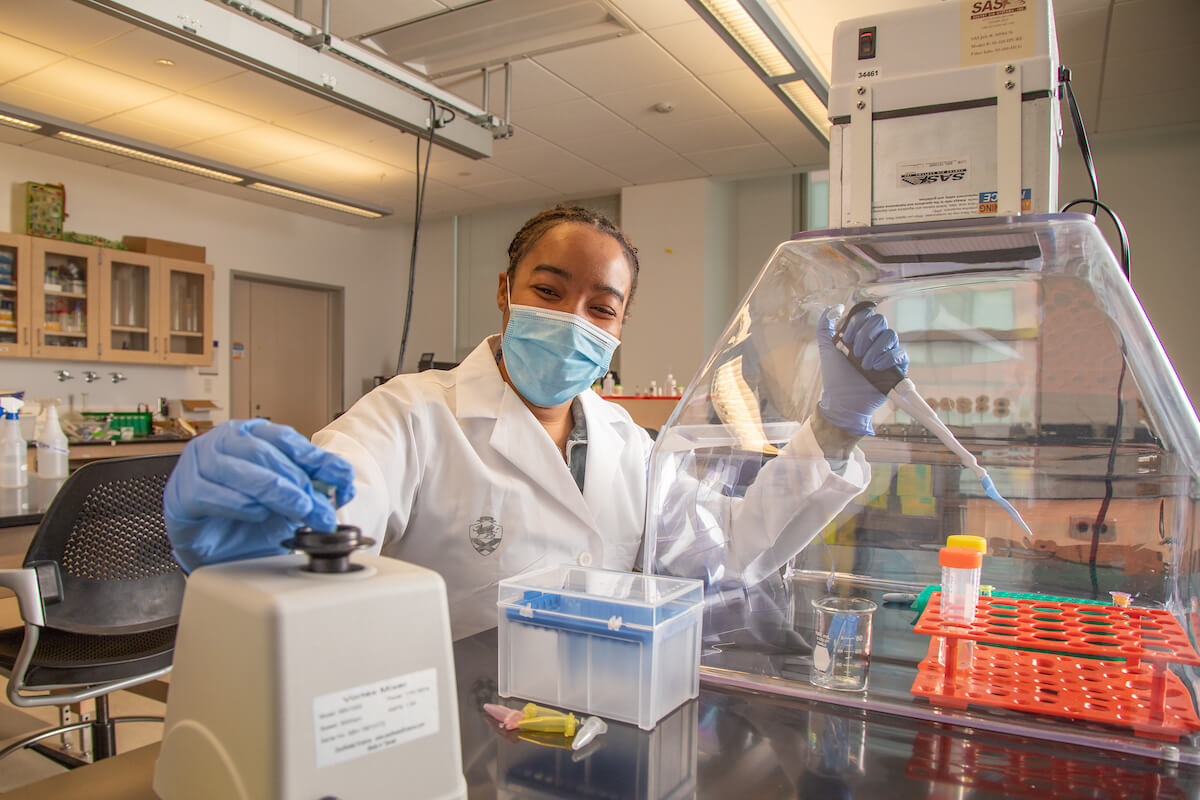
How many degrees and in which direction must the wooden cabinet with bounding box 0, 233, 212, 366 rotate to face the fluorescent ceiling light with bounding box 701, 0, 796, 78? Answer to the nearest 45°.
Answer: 0° — it already faces it

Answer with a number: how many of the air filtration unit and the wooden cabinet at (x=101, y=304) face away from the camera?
0

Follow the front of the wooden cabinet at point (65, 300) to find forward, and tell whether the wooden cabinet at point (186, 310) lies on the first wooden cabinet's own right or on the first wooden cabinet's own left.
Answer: on the first wooden cabinet's own left

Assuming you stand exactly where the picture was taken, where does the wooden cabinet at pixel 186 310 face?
facing the viewer and to the right of the viewer

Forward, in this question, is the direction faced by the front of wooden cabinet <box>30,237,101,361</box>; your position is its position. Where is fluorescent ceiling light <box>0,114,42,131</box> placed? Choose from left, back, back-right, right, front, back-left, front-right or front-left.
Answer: front-right

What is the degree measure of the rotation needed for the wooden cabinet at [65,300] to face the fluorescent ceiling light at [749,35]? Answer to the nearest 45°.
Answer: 0° — it already faces it

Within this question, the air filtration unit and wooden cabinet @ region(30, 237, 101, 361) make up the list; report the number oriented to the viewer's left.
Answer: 0

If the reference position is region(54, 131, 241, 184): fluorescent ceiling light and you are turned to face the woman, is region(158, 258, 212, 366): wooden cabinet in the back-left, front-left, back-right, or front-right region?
back-left

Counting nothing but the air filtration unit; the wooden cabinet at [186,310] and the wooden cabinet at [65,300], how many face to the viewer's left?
0

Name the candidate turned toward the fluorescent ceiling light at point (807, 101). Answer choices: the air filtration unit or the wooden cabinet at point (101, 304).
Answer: the wooden cabinet

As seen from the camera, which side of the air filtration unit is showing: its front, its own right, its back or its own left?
front
